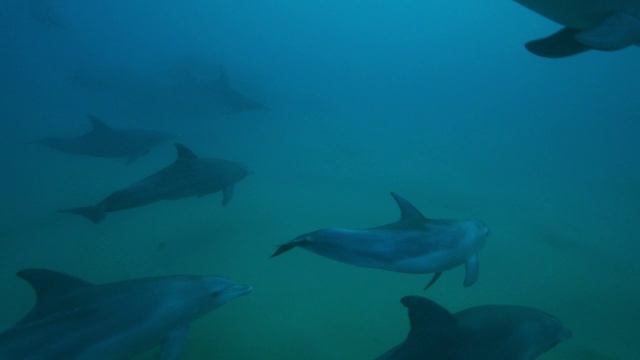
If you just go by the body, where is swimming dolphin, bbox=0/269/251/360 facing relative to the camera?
to the viewer's right

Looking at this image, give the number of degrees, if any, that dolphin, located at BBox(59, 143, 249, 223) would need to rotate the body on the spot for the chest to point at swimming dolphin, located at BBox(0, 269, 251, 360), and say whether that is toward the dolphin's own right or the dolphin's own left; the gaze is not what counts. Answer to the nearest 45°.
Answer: approximately 90° to the dolphin's own right

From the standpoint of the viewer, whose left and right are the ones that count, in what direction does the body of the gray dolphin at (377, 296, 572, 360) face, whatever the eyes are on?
facing to the right of the viewer

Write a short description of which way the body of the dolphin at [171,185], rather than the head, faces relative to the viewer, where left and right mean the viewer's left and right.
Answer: facing to the right of the viewer

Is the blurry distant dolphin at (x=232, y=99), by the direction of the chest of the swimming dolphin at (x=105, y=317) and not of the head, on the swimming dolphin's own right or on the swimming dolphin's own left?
on the swimming dolphin's own left

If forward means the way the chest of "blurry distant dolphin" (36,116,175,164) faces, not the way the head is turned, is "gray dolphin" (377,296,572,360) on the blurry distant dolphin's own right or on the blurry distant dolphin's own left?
on the blurry distant dolphin's own right

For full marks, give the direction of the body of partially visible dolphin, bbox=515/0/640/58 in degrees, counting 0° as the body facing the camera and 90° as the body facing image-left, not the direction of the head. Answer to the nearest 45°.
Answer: approximately 270°

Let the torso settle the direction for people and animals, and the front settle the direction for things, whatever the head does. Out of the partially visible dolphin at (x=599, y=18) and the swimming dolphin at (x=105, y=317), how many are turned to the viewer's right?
2

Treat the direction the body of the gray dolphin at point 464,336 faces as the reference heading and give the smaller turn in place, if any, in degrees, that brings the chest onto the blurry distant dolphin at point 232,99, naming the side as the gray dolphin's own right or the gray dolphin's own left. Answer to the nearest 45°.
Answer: approximately 135° to the gray dolphin's own left

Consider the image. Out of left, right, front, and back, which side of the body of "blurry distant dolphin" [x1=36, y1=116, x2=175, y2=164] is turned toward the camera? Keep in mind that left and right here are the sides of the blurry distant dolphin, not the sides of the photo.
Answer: right
